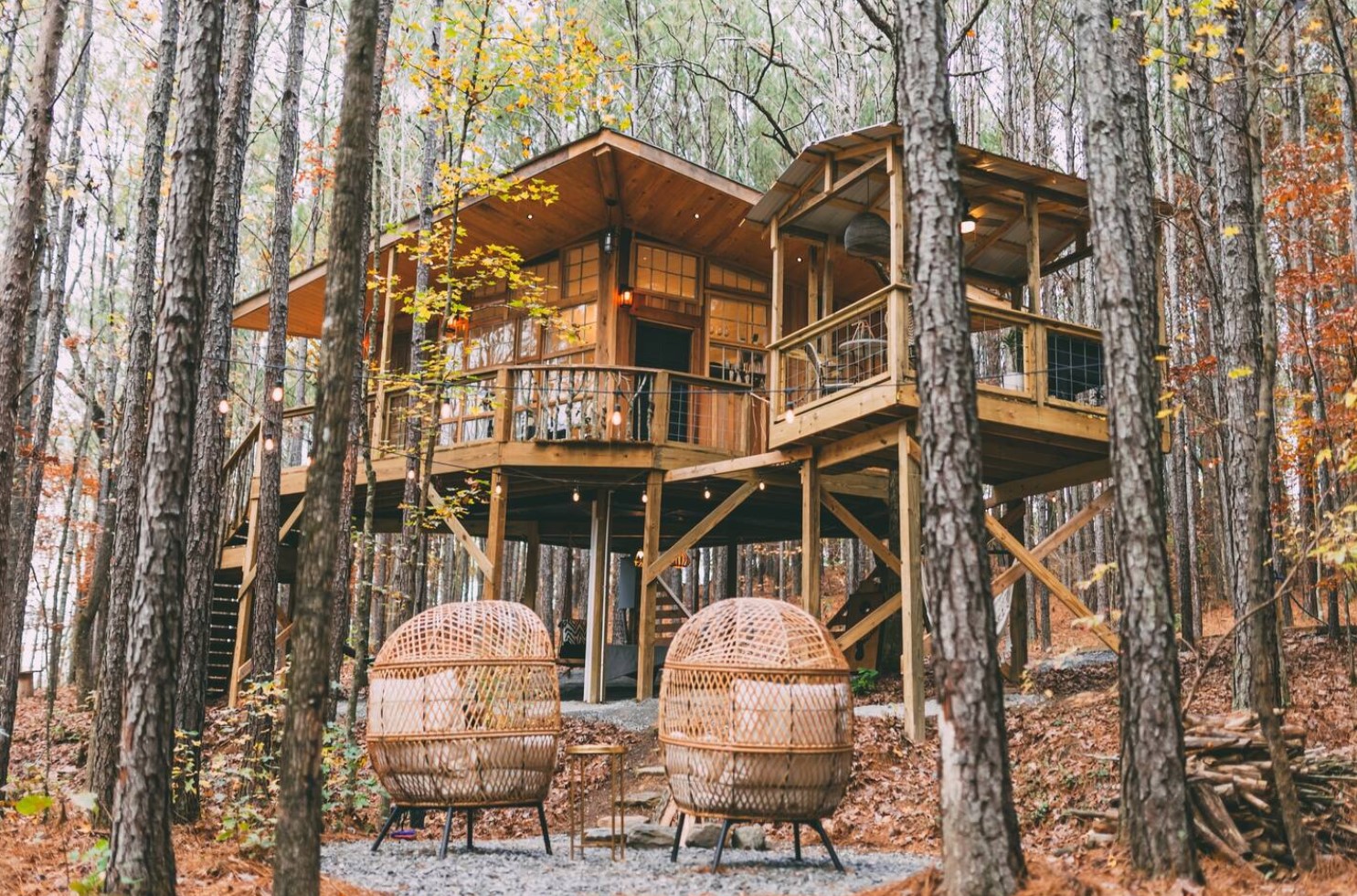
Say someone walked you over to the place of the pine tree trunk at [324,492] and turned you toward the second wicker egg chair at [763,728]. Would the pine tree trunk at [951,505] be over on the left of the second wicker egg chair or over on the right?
right

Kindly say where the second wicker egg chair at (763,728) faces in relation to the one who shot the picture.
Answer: facing away from the viewer and to the left of the viewer

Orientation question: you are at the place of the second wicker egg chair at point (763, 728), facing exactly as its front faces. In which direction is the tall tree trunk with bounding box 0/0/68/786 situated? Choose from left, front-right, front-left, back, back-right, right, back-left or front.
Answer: front-left

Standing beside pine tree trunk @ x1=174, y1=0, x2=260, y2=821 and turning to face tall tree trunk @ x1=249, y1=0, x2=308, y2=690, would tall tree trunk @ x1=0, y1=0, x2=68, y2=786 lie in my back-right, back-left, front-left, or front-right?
front-left

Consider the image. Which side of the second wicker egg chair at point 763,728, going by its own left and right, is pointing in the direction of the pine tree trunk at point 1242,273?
right

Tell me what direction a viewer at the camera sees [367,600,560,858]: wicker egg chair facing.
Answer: facing away from the viewer and to the right of the viewer

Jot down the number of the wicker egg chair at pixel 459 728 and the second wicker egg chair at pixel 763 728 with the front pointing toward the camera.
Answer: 0

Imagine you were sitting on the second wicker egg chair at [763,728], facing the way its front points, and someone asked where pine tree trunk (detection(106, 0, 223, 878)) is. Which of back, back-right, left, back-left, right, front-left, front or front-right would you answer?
left

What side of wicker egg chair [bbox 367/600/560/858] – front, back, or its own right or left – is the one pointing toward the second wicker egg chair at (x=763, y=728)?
right
